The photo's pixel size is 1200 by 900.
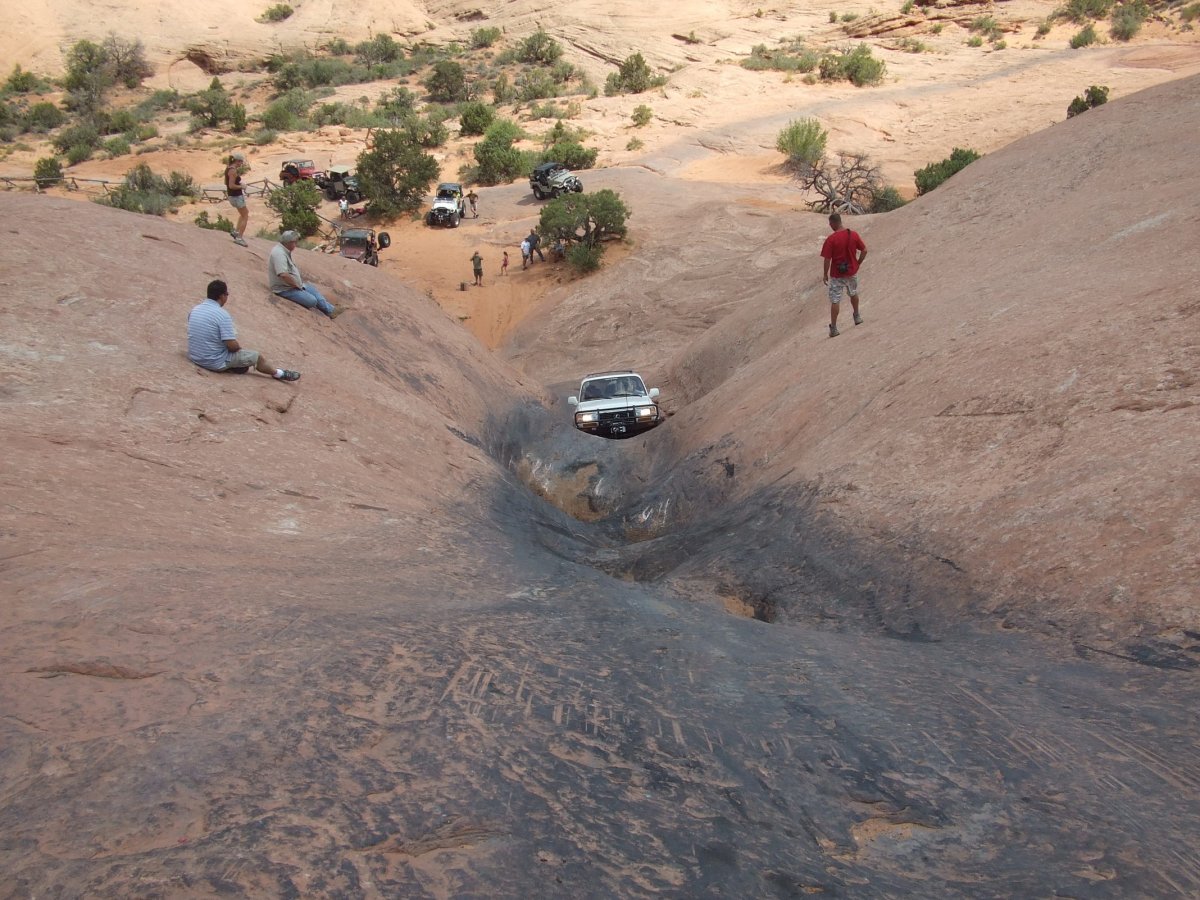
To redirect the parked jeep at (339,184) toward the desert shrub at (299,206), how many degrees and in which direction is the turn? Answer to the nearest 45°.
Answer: approximately 45° to its right

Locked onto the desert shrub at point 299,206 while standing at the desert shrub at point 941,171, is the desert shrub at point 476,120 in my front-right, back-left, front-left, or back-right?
front-right

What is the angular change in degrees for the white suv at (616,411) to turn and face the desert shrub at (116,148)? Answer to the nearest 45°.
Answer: approximately 135° to its right

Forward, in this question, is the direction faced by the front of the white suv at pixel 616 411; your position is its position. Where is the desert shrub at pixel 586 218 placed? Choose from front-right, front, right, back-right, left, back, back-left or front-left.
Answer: back

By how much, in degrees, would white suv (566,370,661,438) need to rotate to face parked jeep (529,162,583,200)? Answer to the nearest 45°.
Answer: approximately 180°

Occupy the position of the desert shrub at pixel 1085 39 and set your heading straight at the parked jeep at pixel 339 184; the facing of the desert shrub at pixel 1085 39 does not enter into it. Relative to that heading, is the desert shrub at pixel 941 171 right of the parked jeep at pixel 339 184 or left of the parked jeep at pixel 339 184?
left

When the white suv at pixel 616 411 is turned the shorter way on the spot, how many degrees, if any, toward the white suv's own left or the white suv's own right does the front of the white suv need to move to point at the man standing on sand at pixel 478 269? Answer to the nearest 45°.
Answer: approximately 180°

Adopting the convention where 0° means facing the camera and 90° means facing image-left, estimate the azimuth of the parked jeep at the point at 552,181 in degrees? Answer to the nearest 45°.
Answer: approximately 315°

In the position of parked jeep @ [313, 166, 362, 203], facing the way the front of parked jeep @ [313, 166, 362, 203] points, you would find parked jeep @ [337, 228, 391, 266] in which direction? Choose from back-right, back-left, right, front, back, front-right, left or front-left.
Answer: front-right

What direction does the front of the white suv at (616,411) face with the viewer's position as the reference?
facing the viewer

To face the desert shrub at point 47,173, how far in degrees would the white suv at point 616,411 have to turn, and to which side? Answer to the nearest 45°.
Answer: approximately 135° to its right

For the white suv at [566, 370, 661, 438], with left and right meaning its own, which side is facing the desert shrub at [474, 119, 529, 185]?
back
